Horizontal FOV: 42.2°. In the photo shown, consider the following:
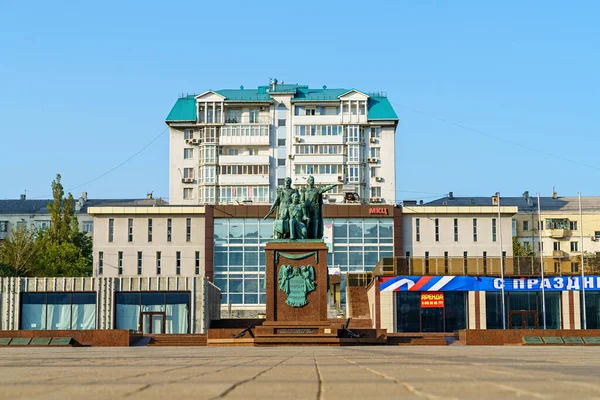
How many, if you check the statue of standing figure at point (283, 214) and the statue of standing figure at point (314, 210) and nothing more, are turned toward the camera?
2

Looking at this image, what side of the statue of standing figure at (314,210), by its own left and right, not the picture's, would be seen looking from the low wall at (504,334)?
left

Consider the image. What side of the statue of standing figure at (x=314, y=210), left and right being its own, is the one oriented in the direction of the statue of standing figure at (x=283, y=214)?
right

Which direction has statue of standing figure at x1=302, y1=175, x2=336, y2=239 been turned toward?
toward the camera

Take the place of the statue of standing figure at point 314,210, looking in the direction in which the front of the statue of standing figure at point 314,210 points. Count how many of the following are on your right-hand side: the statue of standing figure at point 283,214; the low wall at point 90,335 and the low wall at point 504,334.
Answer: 2

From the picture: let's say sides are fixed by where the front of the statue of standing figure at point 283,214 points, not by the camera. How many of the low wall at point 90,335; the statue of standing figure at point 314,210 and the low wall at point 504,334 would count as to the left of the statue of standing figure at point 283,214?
2

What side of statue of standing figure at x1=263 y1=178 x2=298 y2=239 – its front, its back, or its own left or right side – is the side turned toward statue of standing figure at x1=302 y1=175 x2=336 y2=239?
left

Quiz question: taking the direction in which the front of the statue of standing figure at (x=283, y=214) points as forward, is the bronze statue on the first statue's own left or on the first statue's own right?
on the first statue's own left

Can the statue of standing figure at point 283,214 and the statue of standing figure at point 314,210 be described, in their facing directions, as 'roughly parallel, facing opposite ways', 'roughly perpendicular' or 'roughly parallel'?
roughly parallel
